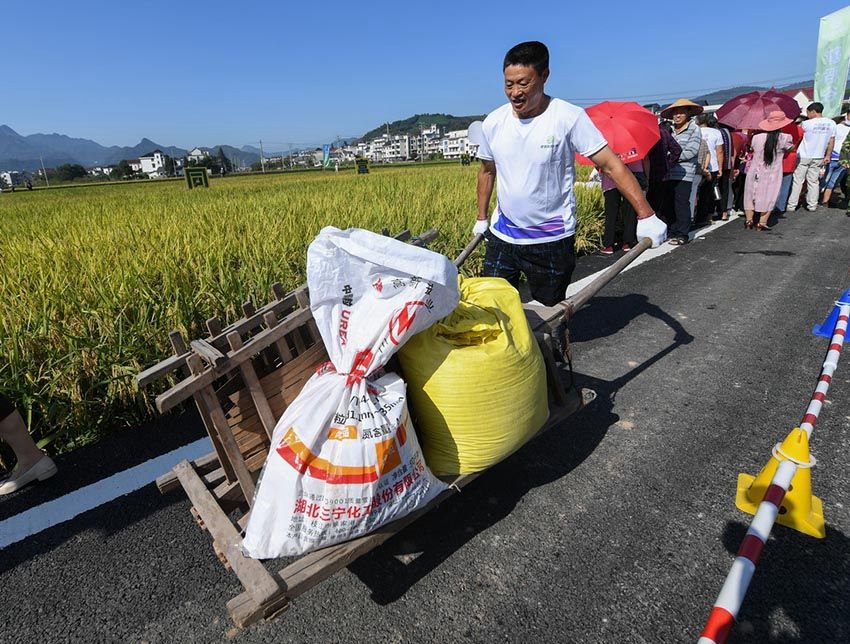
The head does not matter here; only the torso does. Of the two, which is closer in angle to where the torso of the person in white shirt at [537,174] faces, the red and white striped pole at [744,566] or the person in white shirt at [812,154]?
the red and white striped pole

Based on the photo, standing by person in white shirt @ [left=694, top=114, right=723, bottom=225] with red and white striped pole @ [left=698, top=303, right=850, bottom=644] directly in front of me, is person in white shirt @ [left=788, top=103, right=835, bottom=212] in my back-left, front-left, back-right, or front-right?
back-left

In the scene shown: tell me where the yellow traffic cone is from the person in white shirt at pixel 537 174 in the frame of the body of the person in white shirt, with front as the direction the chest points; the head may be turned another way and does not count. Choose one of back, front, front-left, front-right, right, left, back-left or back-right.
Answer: left

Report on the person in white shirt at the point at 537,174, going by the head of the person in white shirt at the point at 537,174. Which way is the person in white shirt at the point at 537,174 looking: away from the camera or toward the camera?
toward the camera

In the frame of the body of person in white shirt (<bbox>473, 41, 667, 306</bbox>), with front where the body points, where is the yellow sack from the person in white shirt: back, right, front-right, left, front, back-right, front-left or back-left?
front-left

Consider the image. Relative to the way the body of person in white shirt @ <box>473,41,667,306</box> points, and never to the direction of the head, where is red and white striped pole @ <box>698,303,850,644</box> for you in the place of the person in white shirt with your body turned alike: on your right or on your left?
on your left

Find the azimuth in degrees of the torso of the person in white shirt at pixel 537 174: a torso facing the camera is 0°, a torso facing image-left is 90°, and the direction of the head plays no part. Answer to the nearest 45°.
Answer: approximately 45°
